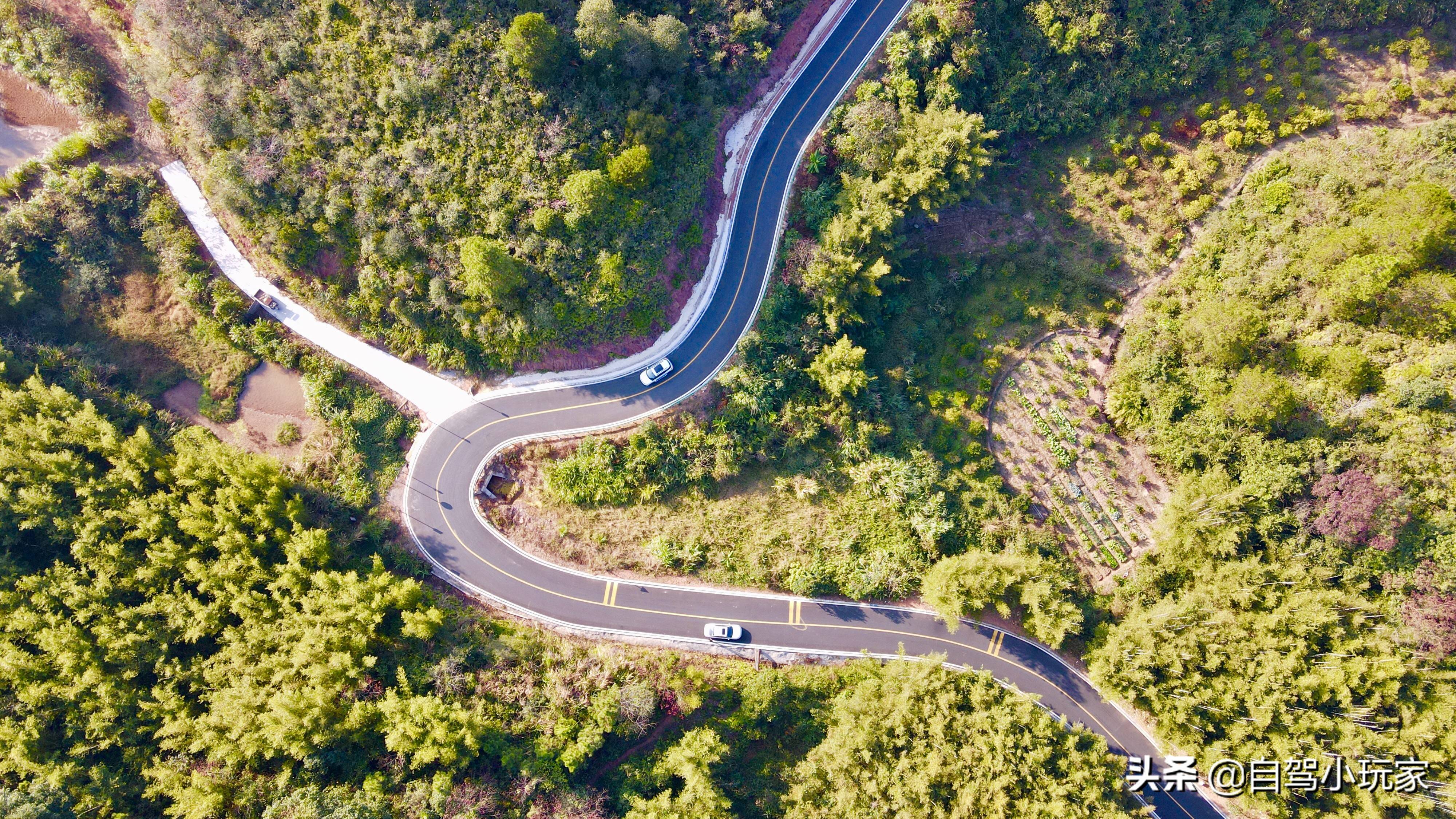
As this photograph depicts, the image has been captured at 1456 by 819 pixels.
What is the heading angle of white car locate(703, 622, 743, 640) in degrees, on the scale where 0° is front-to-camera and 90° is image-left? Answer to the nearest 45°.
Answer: approximately 270°

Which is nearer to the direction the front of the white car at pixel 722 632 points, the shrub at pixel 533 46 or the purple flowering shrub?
the purple flowering shrub
